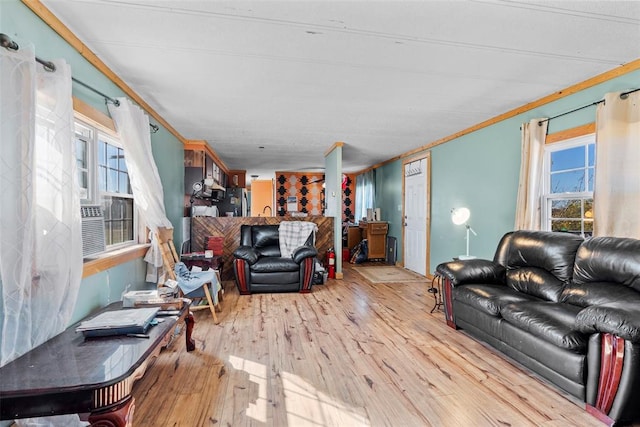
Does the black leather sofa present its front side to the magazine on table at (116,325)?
yes

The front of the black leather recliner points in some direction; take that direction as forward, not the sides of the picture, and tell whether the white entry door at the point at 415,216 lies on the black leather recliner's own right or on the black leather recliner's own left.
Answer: on the black leather recliner's own left

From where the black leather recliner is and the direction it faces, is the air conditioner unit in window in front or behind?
in front

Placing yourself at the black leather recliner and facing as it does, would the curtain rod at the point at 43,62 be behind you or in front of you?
in front

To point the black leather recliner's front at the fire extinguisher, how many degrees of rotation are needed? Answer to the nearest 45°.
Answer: approximately 135° to its left

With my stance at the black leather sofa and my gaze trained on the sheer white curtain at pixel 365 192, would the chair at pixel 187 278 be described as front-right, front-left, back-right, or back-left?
front-left

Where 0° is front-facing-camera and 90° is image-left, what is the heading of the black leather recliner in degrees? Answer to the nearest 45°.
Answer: approximately 0°

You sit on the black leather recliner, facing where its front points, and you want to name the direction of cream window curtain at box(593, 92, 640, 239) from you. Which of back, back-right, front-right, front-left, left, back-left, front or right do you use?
front-left

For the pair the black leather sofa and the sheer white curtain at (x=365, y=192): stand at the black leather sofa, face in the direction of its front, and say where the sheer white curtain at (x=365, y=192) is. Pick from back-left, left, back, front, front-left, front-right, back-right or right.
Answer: right

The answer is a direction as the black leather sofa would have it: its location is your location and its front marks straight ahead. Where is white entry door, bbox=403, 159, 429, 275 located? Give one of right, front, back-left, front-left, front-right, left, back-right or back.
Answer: right

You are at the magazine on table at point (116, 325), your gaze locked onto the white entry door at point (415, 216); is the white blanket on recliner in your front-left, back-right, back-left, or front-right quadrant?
front-left

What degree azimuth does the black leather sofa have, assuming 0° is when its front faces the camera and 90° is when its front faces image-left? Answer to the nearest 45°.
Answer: approximately 45°

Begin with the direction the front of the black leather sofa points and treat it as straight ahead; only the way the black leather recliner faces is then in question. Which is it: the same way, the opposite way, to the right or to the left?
to the left

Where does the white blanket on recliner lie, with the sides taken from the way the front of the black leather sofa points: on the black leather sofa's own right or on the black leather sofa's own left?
on the black leather sofa's own right

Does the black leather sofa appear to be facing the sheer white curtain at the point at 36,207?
yes

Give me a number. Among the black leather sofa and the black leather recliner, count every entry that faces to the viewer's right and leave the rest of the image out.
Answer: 0
